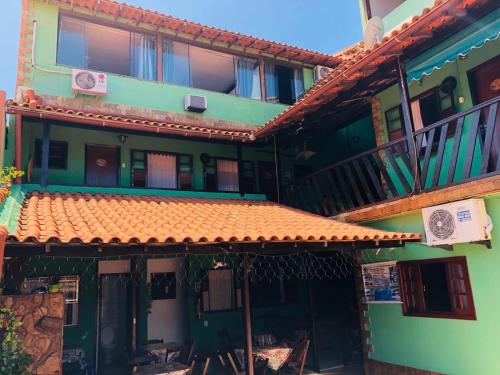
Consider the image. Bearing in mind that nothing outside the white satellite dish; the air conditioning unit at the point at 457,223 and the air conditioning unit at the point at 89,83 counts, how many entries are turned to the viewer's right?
0

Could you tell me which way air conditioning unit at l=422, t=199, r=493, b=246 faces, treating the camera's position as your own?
facing the viewer and to the left of the viewer

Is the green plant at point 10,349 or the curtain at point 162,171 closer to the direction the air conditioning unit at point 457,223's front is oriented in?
the green plant

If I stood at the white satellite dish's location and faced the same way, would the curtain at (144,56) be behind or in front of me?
in front

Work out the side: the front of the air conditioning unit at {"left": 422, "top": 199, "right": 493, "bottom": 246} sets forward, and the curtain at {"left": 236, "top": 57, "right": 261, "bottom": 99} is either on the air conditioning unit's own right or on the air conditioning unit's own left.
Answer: on the air conditioning unit's own right

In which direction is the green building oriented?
toward the camera

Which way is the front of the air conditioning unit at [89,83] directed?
toward the camera

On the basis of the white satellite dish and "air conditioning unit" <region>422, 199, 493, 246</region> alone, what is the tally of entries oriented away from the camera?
0

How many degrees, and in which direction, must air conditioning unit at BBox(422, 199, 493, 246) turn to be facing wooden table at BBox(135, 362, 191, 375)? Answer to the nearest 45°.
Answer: approximately 45° to its right

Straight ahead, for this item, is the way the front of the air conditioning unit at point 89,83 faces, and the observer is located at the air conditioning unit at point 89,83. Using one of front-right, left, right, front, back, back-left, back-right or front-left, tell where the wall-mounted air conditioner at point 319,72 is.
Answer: left

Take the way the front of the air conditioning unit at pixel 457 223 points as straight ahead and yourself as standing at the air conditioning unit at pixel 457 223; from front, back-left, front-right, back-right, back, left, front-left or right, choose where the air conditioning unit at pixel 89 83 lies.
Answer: front-right
